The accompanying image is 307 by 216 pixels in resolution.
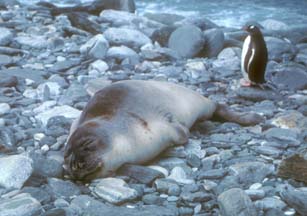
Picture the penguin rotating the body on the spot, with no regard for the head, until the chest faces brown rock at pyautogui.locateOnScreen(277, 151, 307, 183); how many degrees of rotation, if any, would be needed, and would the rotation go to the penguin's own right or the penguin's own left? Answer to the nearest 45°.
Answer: approximately 90° to the penguin's own left

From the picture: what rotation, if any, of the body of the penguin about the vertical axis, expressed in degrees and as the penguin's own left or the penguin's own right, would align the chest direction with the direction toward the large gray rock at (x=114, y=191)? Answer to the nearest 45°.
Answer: approximately 90° to the penguin's own left

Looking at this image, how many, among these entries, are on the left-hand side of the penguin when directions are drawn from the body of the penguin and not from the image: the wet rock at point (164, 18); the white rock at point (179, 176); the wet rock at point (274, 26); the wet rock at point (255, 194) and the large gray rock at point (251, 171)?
3

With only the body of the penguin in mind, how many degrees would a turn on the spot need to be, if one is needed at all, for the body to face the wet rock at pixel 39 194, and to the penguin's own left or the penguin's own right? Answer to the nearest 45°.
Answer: approximately 90° to the penguin's own left

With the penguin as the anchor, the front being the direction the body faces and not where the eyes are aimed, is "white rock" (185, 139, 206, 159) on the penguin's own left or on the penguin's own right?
on the penguin's own left

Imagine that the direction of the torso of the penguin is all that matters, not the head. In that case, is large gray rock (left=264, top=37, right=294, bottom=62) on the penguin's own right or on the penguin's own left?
on the penguin's own right

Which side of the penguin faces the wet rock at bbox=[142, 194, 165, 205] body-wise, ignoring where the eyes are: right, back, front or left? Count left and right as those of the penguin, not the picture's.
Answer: left

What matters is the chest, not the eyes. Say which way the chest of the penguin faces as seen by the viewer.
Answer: to the viewer's left

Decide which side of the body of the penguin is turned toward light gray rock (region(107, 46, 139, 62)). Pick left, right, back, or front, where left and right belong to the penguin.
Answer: front

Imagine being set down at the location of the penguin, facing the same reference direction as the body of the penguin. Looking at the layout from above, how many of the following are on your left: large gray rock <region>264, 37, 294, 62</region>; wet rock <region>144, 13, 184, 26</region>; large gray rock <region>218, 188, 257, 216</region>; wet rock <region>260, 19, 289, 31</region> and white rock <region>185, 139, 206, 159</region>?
2

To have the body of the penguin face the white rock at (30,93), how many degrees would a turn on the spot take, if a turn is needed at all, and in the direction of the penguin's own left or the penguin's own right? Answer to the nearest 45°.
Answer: approximately 45° to the penguin's own left

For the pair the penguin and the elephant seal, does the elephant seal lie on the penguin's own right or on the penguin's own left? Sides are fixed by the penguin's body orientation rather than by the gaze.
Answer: on the penguin's own left
